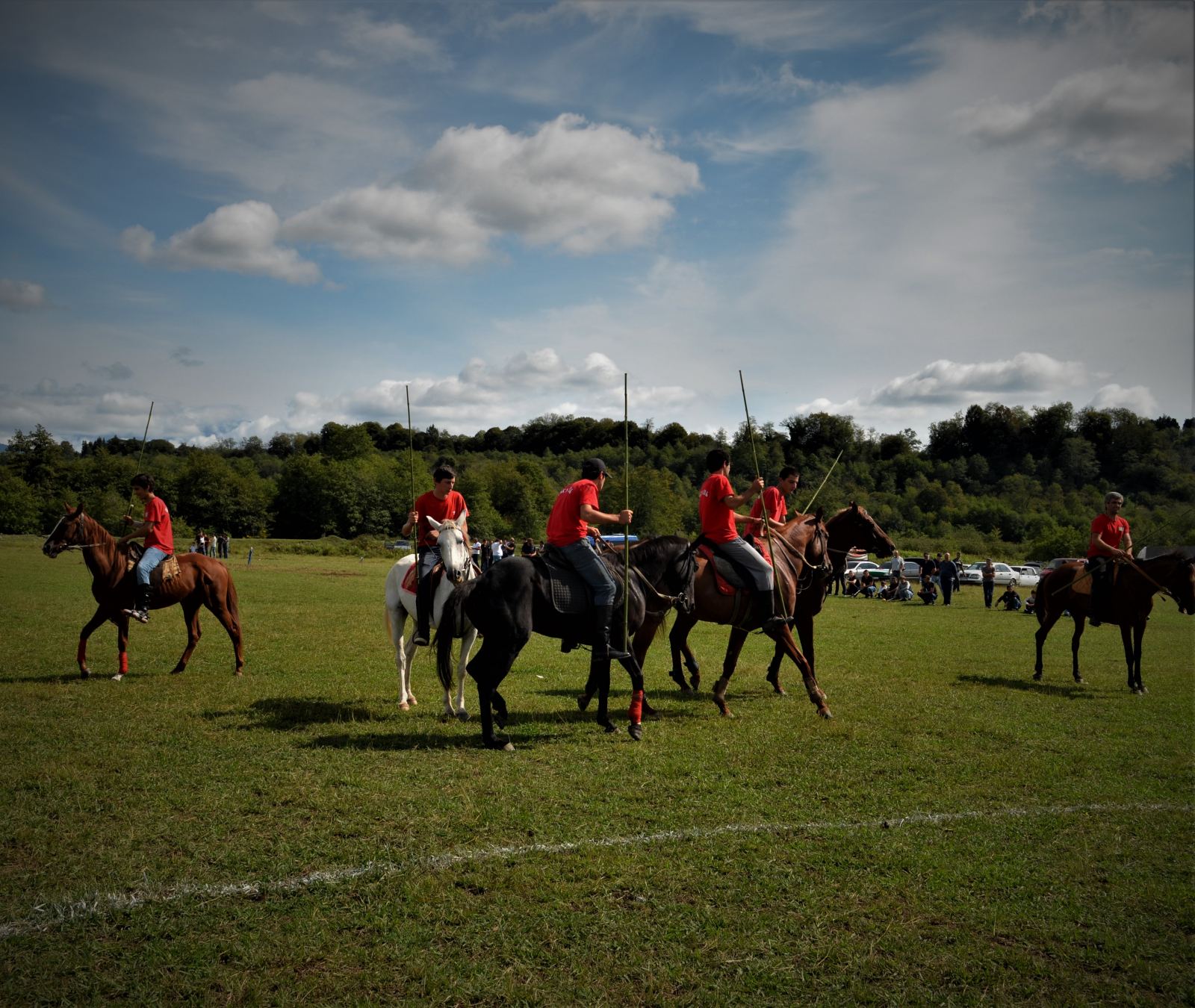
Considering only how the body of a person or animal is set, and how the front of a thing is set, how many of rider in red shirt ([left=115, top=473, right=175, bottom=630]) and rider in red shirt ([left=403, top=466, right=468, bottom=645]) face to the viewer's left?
1

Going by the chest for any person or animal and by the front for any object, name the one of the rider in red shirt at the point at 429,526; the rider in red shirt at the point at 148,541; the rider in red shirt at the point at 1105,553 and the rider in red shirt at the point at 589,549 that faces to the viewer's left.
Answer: the rider in red shirt at the point at 148,541

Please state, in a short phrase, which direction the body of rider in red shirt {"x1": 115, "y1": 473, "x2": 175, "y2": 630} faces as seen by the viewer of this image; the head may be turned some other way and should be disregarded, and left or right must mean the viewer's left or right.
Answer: facing to the left of the viewer

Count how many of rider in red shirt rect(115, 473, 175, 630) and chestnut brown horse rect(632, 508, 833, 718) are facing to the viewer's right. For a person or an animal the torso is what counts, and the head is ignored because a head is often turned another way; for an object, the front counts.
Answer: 1

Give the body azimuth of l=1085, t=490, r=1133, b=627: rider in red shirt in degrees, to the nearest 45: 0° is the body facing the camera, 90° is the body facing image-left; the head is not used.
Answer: approximately 315°

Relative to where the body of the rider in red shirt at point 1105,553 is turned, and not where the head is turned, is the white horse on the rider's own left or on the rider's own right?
on the rider's own right

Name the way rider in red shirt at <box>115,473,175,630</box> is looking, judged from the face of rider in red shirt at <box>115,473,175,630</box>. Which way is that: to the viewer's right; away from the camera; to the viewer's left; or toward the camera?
to the viewer's left

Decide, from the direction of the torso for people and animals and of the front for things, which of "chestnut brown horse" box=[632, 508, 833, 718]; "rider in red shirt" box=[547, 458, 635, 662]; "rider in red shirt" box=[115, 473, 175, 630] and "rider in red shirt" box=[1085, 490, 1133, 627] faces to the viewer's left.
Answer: "rider in red shirt" box=[115, 473, 175, 630]

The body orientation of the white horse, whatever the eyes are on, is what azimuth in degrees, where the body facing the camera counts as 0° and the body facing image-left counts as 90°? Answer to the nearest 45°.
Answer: approximately 315°
